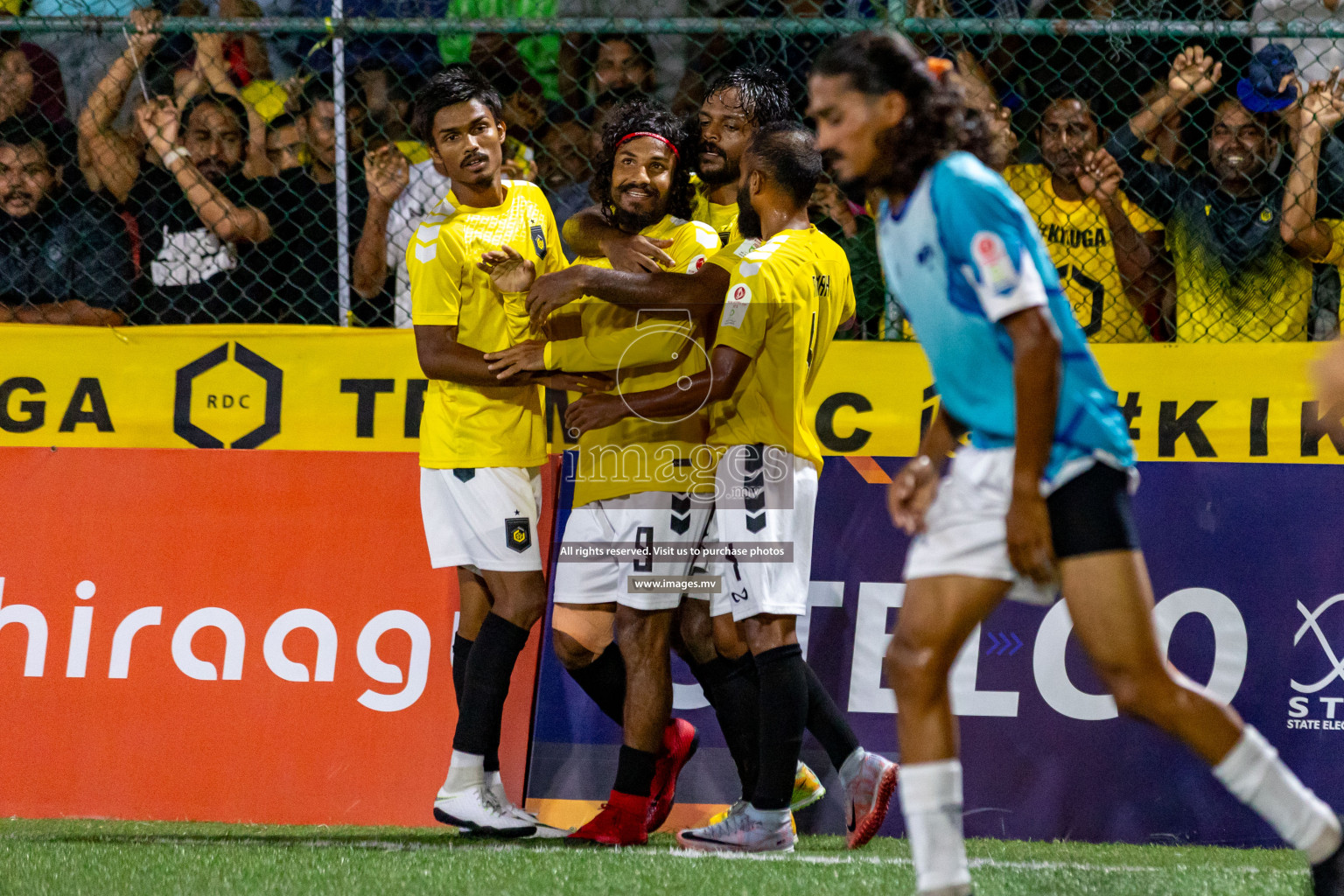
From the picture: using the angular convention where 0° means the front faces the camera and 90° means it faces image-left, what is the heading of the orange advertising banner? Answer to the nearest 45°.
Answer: approximately 0°

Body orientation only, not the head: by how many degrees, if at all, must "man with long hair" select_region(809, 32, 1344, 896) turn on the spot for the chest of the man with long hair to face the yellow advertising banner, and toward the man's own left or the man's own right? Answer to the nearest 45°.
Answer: approximately 45° to the man's own right

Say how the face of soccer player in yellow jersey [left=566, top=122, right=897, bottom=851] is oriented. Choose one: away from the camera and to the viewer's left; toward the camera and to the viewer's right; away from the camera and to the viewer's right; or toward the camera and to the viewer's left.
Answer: away from the camera and to the viewer's left

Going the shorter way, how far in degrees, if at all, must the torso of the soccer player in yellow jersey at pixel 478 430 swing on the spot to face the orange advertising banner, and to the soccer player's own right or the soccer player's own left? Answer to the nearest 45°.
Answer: approximately 180°

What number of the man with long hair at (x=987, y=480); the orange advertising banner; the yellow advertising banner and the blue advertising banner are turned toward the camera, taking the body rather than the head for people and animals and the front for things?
3

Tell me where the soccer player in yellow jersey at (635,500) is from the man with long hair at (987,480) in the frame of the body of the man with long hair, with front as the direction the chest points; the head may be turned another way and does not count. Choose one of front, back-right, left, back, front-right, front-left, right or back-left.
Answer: front-right

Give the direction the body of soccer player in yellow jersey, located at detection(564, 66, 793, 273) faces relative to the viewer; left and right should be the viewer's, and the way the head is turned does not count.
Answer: facing the viewer and to the left of the viewer

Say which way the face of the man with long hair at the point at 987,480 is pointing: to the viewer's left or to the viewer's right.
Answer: to the viewer's left

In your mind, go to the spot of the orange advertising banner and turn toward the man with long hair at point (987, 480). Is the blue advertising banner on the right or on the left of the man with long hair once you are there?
left

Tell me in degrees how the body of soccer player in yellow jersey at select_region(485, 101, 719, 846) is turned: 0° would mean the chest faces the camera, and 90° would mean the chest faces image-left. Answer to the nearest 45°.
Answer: approximately 45°
